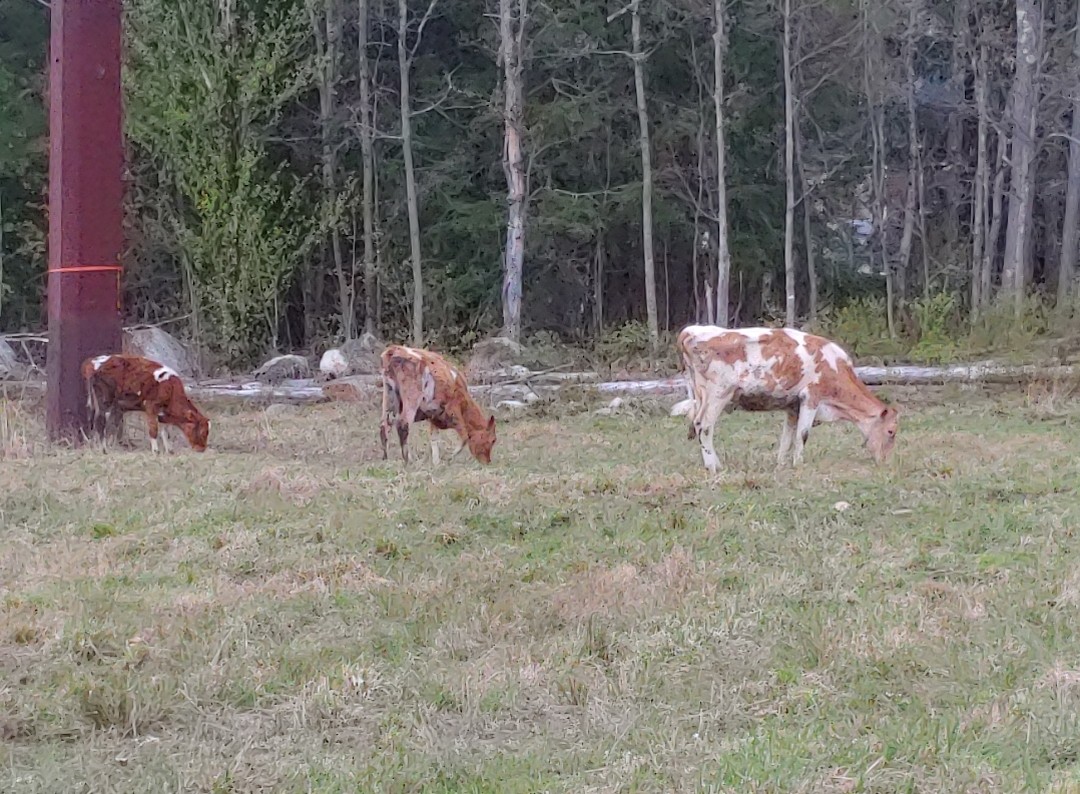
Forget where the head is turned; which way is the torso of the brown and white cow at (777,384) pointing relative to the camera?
to the viewer's right

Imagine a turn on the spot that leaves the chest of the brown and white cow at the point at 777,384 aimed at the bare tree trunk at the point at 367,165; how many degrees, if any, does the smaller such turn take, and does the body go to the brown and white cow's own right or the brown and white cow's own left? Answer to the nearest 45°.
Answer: approximately 135° to the brown and white cow's own left

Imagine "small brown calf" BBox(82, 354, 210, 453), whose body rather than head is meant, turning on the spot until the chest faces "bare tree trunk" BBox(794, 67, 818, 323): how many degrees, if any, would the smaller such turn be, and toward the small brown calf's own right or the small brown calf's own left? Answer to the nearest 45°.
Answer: approximately 45° to the small brown calf's own left

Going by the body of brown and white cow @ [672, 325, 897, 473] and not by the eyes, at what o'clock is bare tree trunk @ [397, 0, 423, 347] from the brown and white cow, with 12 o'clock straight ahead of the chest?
The bare tree trunk is roughly at 8 o'clock from the brown and white cow.

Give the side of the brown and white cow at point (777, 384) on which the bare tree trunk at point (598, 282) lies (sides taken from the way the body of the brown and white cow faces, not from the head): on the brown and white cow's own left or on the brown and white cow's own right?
on the brown and white cow's own left

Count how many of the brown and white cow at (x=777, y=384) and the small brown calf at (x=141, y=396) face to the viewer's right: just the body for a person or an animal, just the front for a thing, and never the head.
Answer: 2

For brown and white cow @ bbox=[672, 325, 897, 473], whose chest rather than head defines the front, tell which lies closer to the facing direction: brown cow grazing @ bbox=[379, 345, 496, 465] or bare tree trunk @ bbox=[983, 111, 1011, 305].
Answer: the bare tree trunk

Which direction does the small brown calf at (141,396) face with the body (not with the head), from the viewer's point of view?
to the viewer's right

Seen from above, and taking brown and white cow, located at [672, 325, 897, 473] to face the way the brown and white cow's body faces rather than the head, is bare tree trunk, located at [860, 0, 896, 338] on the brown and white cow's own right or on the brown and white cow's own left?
on the brown and white cow's own left

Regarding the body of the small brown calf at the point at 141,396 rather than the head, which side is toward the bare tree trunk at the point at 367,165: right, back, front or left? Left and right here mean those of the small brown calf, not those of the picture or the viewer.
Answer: left
